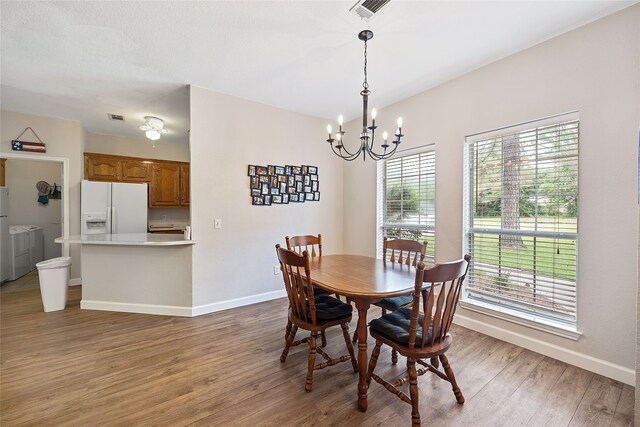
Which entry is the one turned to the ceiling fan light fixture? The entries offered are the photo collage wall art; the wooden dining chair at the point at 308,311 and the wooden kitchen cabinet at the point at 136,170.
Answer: the wooden kitchen cabinet

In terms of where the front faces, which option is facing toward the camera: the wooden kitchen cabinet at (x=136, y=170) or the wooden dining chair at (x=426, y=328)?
the wooden kitchen cabinet

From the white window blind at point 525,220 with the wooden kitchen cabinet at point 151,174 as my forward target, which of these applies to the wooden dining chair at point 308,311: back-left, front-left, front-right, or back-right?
front-left

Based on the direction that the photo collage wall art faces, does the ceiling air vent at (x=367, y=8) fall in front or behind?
in front

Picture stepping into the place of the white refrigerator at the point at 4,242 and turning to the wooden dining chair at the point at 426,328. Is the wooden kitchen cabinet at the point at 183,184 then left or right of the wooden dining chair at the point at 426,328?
left

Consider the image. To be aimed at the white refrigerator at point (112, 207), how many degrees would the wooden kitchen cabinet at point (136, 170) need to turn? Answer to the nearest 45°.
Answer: approximately 45° to its right

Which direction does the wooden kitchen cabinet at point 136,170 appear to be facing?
toward the camera

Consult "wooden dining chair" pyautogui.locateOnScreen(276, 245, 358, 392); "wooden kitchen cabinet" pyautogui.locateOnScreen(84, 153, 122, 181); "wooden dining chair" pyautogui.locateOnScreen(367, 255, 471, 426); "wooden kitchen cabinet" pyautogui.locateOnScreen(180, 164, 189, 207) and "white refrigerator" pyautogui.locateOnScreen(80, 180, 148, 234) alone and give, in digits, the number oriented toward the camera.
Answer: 3

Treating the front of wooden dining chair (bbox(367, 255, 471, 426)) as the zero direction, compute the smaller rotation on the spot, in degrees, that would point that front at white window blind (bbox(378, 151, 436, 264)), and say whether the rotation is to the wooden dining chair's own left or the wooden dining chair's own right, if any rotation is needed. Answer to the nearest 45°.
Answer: approximately 45° to the wooden dining chair's own right

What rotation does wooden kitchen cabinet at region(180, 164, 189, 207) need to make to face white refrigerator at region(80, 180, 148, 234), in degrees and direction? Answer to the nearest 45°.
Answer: approximately 45° to its right

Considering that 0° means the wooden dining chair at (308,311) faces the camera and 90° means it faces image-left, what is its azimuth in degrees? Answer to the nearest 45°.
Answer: approximately 225°

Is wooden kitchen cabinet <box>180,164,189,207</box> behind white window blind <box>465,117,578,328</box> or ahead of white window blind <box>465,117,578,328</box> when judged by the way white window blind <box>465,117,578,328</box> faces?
ahead

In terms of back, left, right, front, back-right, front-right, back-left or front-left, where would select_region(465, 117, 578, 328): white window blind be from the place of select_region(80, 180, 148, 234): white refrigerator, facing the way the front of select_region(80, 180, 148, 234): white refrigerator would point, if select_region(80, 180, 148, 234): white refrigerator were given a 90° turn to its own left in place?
front-right

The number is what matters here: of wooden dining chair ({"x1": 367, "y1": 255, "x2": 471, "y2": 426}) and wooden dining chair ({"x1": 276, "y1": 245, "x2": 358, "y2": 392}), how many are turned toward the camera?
0

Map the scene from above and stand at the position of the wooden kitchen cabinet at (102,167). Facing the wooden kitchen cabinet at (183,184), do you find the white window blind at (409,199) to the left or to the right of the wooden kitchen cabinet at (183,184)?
right

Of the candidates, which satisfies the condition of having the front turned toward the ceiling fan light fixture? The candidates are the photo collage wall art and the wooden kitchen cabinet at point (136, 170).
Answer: the wooden kitchen cabinet

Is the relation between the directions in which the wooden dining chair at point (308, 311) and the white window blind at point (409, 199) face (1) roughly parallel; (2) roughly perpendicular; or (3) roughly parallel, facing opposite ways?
roughly parallel, facing opposite ways

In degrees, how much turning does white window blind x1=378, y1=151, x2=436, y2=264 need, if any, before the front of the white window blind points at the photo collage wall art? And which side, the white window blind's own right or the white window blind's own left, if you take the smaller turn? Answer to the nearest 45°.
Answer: approximately 45° to the white window blind's own right
